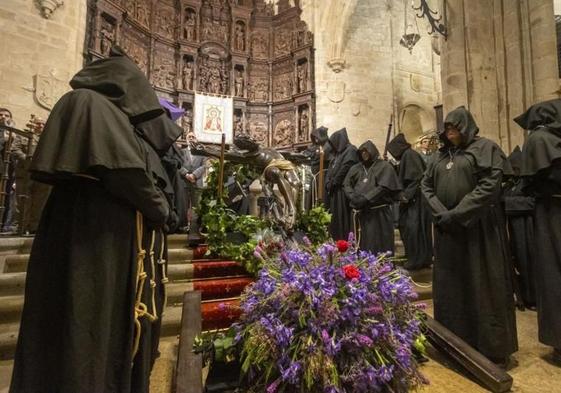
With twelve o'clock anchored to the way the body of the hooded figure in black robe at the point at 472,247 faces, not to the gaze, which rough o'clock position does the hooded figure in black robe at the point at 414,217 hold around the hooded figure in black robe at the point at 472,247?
the hooded figure in black robe at the point at 414,217 is roughly at 4 o'clock from the hooded figure in black robe at the point at 472,247.

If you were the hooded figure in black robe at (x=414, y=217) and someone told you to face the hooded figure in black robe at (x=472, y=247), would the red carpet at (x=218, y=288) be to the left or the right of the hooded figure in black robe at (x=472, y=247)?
right

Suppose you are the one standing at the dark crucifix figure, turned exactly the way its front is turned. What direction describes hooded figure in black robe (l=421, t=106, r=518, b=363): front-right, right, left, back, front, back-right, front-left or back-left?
left

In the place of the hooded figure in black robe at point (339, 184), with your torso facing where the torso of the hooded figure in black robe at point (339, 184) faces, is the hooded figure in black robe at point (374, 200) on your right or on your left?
on your left

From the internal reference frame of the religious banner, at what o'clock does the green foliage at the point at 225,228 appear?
The green foliage is roughly at 12 o'clock from the religious banner.

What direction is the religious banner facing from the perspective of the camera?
toward the camera

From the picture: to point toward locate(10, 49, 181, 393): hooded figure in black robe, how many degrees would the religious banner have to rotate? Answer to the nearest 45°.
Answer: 0° — it already faces them

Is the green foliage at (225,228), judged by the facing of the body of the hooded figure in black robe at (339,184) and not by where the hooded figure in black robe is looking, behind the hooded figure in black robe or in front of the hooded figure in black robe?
in front

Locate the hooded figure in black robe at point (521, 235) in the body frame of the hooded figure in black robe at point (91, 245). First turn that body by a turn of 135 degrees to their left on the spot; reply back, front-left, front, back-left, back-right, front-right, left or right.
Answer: back-right

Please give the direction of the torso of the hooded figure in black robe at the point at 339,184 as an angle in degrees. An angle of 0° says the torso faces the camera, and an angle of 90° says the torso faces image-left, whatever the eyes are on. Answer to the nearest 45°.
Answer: approximately 90°

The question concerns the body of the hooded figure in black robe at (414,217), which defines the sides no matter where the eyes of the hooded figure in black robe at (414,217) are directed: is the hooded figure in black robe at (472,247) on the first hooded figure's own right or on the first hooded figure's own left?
on the first hooded figure's own left

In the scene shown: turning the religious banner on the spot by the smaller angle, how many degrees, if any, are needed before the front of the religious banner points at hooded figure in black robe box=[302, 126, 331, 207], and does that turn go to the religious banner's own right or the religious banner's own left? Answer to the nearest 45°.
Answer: approximately 90° to the religious banner's own left

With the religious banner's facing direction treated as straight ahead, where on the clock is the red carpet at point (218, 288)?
The red carpet is roughly at 12 o'clock from the religious banner.
